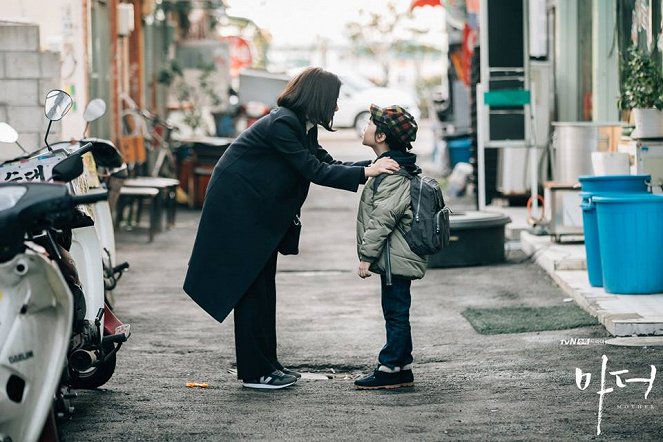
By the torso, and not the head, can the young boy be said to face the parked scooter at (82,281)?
yes

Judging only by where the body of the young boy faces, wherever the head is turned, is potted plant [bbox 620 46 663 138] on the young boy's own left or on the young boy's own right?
on the young boy's own right

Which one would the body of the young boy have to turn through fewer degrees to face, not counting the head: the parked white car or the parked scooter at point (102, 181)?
the parked scooter

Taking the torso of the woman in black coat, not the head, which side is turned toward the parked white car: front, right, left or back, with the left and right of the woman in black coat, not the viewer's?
left

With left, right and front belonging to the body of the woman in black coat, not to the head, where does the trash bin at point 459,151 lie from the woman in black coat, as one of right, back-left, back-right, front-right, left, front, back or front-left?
left

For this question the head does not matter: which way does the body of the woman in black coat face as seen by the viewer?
to the viewer's right

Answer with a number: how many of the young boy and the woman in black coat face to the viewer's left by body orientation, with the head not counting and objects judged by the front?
1

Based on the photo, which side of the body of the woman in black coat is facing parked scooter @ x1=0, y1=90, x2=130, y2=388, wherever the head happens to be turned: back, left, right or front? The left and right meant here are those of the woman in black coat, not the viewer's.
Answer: back

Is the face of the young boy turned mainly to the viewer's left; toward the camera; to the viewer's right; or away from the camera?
to the viewer's left

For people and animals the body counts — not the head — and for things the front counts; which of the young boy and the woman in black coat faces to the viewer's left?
the young boy

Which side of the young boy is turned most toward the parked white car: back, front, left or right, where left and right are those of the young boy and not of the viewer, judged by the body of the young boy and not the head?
right

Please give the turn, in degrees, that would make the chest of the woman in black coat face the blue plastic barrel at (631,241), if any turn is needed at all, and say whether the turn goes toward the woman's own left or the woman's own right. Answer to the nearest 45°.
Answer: approximately 45° to the woman's own left

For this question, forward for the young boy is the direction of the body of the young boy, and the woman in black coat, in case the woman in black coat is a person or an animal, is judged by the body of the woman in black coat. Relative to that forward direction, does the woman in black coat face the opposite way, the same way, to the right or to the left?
the opposite way

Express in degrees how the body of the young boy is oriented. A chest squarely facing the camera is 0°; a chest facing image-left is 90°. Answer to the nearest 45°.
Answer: approximately 90°

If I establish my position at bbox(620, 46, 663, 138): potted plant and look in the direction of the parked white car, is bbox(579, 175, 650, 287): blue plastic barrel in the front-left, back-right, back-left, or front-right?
back-left
